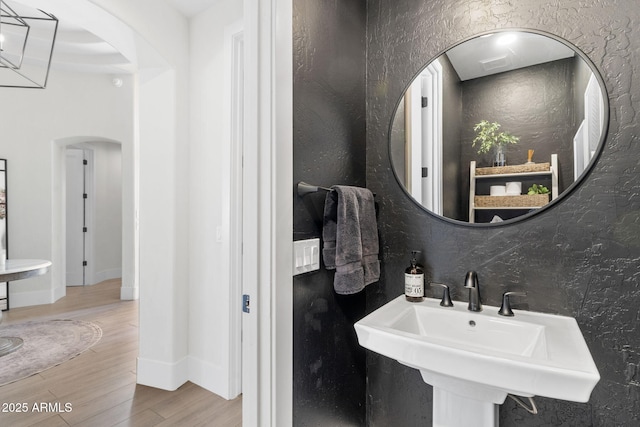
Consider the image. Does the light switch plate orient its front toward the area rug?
no

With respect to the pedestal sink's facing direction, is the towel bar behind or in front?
in front

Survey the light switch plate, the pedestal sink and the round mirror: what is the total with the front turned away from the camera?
0

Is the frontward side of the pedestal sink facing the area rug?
no

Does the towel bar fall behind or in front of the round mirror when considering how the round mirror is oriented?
in front

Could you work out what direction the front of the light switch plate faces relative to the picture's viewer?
facing the viewer and to the right of the viewer

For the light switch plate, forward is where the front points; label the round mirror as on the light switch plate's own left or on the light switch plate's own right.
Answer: on the light switch plate's own left

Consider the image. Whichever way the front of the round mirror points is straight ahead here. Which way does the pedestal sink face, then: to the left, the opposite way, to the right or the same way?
the same way

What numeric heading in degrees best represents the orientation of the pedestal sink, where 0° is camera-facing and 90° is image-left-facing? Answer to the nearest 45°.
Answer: approximately 45°

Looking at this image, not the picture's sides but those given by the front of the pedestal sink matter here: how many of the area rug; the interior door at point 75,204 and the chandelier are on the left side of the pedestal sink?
0

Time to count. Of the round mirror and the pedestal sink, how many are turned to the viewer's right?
0

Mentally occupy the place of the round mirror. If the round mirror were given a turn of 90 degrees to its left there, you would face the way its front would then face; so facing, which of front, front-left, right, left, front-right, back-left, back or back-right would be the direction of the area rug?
back-right

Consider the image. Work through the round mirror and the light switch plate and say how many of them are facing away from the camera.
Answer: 0

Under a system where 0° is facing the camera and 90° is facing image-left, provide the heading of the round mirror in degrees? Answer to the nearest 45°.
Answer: approximately 45°
